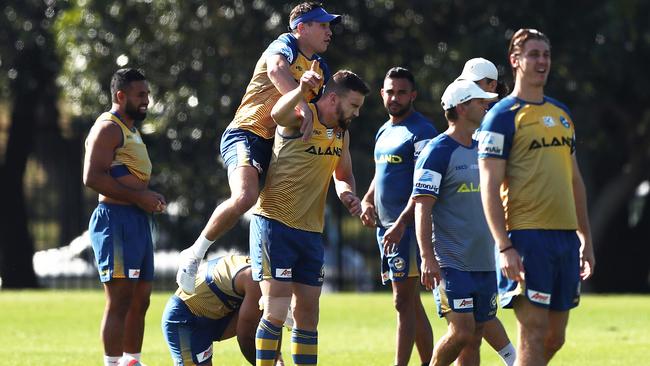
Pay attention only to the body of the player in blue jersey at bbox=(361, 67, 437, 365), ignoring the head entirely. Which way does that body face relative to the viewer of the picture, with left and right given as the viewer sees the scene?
facing the viewer and to the left of the viewer

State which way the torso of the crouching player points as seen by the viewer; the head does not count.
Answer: to the viewer's right

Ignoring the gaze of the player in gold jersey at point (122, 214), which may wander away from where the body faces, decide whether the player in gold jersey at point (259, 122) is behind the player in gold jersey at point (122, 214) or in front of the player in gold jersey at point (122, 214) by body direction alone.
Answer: in front

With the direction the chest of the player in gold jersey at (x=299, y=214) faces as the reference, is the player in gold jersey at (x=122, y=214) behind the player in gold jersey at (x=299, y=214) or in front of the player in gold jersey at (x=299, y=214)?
behind

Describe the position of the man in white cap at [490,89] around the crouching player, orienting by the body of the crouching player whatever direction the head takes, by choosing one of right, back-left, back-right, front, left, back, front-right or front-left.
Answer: front

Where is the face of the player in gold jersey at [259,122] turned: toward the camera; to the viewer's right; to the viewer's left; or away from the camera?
to the viewer's right

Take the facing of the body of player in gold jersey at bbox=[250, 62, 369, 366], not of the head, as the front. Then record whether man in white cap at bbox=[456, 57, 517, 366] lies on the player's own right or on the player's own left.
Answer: on the player's own left

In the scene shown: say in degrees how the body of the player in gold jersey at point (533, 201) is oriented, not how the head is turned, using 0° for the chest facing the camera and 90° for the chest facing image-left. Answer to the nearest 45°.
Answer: approximately 315°
